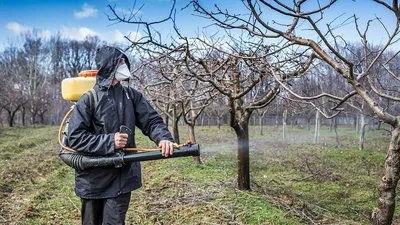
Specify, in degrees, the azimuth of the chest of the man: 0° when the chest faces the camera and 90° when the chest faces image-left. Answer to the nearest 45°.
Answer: approximately 315°
